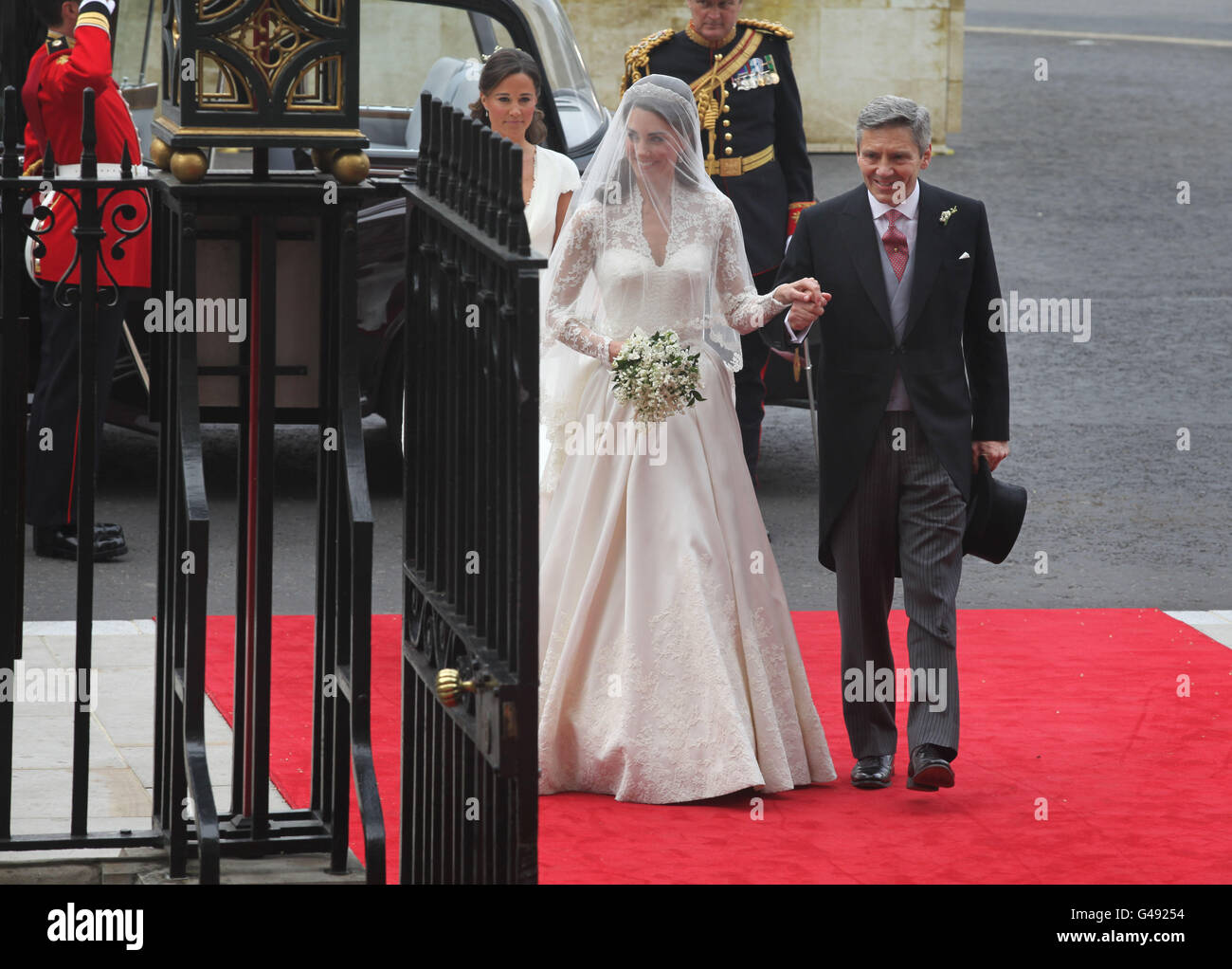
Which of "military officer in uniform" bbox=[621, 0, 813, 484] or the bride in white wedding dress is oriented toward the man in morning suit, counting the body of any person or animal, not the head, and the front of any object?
the military officer in uniform

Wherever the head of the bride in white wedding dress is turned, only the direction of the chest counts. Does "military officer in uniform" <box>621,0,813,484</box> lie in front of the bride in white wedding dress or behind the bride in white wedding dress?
behind

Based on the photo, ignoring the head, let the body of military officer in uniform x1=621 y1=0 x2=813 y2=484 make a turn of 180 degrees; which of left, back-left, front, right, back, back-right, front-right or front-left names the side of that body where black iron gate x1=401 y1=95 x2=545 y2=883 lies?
back

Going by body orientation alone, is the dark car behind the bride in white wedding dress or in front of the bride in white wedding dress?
behind

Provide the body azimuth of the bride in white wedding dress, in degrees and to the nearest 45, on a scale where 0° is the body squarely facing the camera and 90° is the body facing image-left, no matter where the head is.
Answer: approximately 0°

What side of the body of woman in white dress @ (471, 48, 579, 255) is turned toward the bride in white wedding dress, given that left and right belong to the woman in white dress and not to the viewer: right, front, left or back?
front

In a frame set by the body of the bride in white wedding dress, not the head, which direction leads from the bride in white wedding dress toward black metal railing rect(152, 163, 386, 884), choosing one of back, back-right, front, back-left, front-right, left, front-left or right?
front-right

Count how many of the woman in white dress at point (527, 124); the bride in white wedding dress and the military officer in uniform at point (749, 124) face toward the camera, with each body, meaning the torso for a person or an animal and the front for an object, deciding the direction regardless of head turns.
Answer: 3

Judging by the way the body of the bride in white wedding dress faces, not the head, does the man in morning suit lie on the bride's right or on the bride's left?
on the bride's left

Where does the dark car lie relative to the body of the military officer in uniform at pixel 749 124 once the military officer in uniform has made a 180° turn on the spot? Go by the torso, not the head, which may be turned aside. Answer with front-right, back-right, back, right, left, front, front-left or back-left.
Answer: front-left
